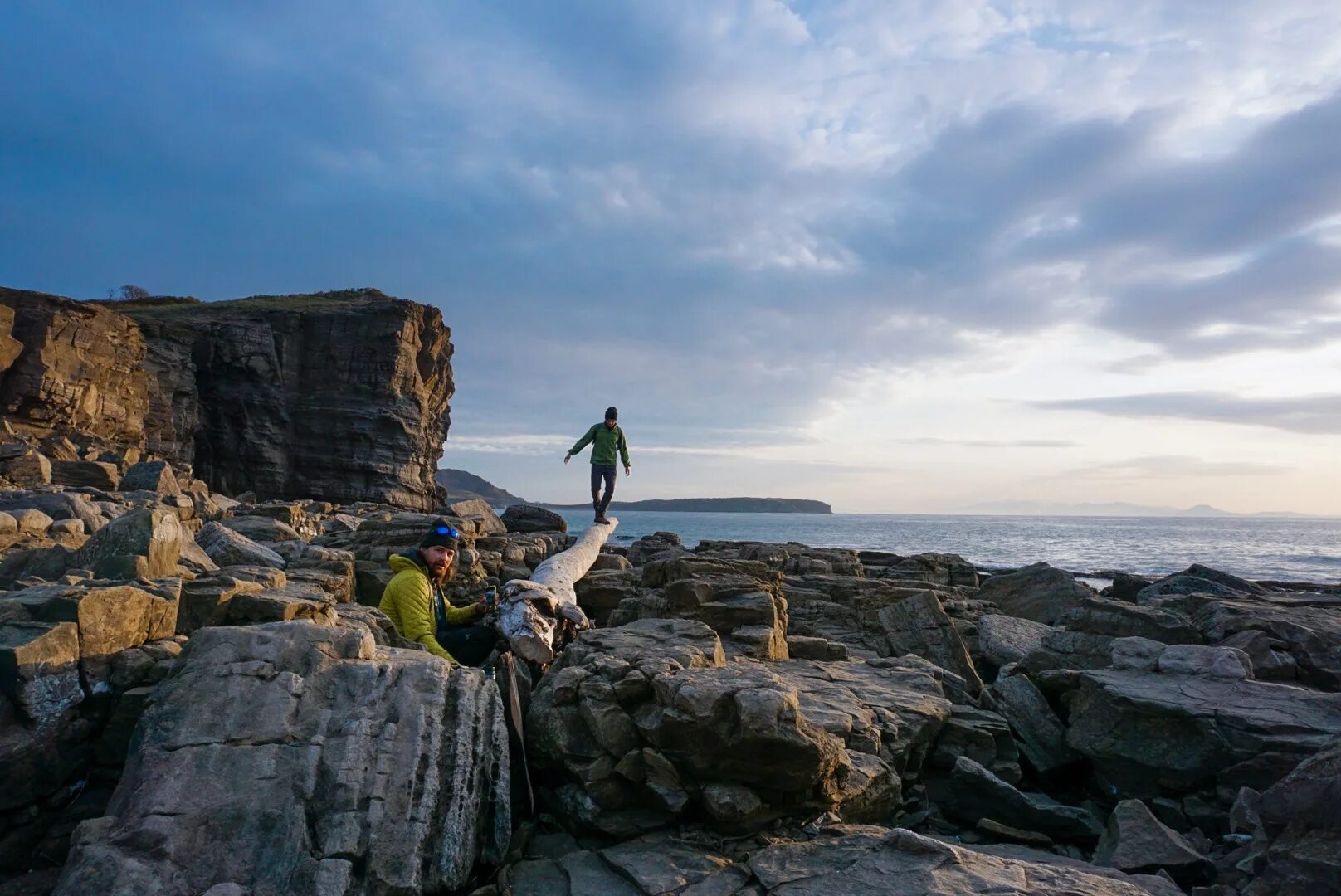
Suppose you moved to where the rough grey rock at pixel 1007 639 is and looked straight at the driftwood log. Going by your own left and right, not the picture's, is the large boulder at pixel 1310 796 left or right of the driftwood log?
left

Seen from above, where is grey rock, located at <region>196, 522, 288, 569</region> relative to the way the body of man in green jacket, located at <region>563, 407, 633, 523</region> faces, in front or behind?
in front

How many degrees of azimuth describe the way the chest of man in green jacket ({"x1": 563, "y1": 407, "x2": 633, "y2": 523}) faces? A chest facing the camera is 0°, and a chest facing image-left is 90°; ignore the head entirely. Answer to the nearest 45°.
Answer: approximately 0°

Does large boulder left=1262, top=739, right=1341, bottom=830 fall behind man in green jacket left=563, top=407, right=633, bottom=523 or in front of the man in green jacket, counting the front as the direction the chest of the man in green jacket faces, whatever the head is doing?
in front

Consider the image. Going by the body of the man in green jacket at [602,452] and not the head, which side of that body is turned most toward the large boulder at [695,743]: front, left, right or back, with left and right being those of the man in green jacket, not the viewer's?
front

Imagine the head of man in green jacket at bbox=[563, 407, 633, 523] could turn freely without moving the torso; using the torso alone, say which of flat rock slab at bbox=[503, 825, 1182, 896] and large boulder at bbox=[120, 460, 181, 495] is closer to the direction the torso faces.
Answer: the flat rock slab

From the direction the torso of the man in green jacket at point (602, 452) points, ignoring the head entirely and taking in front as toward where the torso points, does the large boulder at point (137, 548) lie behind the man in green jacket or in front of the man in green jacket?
in front

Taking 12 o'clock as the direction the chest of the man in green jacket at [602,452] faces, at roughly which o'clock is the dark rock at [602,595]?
The dark rock is roughly at 12 o'clock from the man in green jacket.

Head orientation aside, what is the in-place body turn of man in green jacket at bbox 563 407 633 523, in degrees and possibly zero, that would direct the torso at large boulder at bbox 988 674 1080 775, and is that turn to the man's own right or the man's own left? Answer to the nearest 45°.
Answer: approximately 45° to the man's own left

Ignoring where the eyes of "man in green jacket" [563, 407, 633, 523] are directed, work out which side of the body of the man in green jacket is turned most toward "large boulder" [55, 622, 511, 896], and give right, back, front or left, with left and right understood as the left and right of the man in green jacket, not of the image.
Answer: front

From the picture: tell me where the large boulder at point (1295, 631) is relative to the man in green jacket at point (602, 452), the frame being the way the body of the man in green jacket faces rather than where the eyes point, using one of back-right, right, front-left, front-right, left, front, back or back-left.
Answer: front-left

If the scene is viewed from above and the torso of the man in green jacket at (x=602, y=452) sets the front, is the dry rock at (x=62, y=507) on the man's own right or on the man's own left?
on the man's own right

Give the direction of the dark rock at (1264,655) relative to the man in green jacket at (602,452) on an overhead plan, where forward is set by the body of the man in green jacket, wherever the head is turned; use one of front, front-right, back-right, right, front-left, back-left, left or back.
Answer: front-left

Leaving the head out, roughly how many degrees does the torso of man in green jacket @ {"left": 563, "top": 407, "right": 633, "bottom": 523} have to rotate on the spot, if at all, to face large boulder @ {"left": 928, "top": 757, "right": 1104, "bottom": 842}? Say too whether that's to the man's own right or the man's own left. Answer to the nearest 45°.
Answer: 0° — they already face it
